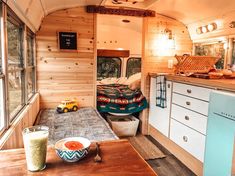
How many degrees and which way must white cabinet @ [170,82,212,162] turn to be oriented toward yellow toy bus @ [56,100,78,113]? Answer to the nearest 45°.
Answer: approximately 45° to its right

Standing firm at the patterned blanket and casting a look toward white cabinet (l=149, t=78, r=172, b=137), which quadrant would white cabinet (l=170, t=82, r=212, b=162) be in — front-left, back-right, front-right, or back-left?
front-right

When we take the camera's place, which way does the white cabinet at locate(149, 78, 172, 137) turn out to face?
facing the viewer and to the left of the viewer

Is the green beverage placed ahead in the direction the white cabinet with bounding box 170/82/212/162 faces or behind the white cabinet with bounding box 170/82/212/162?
ahead

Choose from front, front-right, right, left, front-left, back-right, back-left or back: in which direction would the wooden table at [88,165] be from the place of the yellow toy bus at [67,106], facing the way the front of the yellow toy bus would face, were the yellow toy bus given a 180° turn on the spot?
back-right

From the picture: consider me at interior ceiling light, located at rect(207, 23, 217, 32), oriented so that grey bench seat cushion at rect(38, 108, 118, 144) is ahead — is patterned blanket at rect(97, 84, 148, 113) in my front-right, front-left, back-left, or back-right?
front-right

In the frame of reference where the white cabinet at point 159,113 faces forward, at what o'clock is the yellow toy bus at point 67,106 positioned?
The yellow toy bus is roughly at 1 o'clock from the white cabinet.

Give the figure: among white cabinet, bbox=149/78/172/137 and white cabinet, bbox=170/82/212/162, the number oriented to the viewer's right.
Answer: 0

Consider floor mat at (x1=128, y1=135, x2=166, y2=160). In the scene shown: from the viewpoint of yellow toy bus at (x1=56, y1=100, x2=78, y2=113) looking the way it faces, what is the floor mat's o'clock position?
The floor mat is roughly at 8 o'clock from the yellow toy bus.
